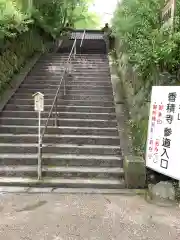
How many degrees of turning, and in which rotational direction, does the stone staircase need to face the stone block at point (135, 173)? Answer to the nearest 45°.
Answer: approximately 45° to its left

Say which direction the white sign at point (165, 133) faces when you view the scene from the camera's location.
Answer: facing the viewer and to the left of the viewer

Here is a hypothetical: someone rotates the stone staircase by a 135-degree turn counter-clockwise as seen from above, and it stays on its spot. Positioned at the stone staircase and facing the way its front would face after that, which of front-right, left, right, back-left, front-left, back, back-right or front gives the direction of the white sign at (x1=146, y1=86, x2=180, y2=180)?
right

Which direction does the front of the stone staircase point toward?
toward the camera

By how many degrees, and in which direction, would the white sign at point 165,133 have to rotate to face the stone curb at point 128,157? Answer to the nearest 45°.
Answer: approximately 90° to its right
